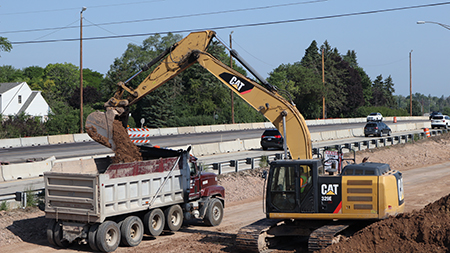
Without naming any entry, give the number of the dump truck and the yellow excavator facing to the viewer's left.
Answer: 1

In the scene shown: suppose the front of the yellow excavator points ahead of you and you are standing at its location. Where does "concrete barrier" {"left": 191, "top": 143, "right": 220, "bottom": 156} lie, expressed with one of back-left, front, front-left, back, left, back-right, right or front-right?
right

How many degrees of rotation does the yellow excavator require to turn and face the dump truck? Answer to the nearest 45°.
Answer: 0° — it already faces it

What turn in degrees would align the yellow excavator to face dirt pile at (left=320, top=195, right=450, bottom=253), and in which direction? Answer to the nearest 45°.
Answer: approximately 135° to its left

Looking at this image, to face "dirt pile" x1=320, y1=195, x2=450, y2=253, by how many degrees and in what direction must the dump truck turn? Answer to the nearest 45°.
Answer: approximately 90° to its right

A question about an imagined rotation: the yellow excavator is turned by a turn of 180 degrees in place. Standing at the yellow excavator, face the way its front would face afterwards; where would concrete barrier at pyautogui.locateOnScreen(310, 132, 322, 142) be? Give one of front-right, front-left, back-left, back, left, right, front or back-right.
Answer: left

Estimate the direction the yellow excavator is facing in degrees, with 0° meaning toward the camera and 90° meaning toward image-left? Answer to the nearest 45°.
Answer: approximately 90°

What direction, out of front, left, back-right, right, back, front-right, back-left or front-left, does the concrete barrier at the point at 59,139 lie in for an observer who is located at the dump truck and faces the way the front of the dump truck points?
front-left

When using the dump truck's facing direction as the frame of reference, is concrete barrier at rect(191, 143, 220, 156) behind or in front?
in front

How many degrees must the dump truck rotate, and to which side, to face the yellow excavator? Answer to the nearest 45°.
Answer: approximately 45° to its right

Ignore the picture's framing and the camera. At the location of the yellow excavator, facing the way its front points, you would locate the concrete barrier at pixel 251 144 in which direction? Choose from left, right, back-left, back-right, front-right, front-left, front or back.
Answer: right

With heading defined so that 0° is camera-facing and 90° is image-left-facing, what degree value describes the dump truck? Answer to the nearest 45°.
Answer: approximately 225°

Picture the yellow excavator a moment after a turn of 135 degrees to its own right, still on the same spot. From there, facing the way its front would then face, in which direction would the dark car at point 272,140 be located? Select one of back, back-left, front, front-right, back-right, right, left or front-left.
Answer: front-left

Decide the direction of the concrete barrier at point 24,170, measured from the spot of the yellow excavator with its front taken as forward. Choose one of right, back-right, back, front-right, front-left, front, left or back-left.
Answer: front-right
